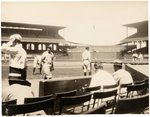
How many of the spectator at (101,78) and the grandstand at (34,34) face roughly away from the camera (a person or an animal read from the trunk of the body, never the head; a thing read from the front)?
1

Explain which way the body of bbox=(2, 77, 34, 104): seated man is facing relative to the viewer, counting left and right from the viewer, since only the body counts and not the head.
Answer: facing away from the viewer

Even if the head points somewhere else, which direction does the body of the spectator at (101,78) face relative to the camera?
away from the camera

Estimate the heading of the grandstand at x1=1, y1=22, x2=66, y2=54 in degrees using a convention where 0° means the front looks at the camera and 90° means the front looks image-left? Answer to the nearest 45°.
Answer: approximately 315°

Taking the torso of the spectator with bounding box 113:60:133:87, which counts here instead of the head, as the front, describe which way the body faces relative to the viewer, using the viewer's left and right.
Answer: facing away from the viewer and to the left of the viewer
